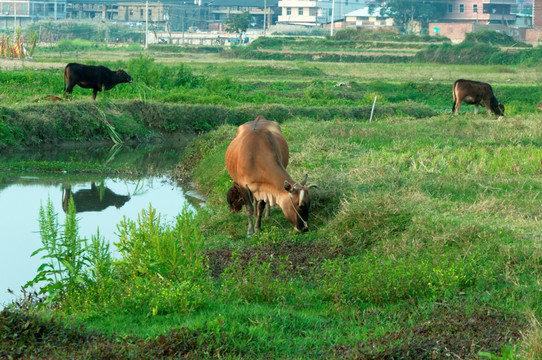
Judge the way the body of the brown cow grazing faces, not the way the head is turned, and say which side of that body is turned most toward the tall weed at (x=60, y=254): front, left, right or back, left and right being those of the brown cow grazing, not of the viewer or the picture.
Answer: right

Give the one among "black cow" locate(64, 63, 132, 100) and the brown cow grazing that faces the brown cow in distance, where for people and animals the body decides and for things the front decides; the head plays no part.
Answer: the black cow

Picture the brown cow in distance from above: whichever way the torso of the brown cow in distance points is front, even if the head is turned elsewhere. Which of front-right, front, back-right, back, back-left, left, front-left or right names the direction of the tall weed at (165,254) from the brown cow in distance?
right

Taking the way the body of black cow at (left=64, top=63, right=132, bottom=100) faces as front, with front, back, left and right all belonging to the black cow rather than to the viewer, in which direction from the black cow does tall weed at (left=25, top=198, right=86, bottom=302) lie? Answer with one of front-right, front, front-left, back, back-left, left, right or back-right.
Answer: right

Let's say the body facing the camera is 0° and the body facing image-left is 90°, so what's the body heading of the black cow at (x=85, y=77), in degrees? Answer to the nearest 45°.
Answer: approximately 270°

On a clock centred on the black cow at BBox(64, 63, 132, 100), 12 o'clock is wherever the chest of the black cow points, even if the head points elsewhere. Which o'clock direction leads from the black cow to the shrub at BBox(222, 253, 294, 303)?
The shrub is roughly at 3 o'clock from the black cow.

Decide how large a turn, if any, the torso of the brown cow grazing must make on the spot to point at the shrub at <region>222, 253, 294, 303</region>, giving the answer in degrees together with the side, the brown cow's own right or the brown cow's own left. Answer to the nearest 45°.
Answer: approximately 45° to the brown cow's own right

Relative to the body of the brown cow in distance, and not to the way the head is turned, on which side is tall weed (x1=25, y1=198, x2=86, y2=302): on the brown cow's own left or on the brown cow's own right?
on the brown cow's own right

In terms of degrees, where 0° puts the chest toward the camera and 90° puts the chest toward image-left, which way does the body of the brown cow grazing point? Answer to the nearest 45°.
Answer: approximately 315°

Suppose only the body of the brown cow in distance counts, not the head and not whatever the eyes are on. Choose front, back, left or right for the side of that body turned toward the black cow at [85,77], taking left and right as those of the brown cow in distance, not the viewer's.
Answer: back

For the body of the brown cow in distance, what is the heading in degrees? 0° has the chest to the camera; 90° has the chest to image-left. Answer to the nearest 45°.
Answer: approximately 270°

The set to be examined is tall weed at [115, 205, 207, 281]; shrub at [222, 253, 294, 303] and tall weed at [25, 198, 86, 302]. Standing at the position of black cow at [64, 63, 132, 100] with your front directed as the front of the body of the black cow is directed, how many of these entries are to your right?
3

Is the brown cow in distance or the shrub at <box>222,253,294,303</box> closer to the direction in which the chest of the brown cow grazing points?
the shrub

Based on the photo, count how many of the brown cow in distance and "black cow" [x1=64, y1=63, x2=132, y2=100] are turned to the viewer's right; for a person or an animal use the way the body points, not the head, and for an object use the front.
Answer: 2
